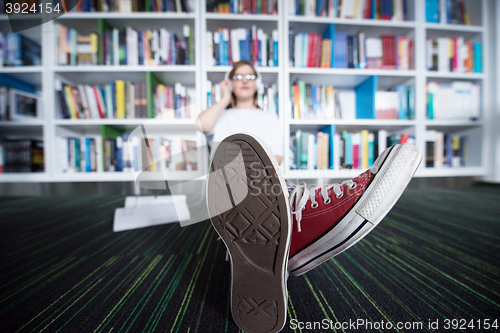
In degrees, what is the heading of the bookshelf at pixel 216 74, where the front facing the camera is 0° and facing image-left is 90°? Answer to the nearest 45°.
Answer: approximately 0°

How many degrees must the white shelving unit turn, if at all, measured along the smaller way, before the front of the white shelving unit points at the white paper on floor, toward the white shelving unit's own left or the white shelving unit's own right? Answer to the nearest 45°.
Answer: approximately 45° to the white shelving unit's own right

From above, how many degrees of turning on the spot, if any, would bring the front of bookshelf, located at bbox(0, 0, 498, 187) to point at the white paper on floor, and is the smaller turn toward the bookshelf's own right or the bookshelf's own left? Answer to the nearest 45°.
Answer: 0° — it already faces it
